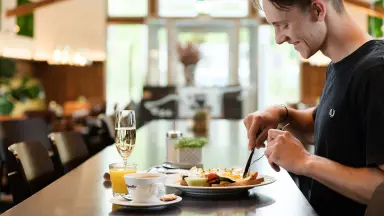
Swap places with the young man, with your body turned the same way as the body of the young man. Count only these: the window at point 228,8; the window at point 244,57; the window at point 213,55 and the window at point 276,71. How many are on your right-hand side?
4

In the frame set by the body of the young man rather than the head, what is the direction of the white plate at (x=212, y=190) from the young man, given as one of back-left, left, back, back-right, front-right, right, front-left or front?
front

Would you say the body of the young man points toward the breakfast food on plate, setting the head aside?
yes

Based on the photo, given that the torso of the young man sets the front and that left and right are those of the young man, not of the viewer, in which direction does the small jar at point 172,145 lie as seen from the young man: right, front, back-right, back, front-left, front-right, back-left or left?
front-right

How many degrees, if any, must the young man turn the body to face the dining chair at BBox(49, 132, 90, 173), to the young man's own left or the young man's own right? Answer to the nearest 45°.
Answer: approximately 45° to the young man's own right

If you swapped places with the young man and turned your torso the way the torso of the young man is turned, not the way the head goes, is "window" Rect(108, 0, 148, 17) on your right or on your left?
on your right

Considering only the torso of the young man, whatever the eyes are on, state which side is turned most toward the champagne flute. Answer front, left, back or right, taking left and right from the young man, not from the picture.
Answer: front

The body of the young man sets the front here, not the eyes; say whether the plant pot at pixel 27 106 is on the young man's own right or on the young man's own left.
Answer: on the young man's own right

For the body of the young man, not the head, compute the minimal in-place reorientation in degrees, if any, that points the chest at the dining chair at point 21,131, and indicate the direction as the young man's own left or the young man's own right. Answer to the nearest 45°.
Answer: approximately 45° to the young man's own right

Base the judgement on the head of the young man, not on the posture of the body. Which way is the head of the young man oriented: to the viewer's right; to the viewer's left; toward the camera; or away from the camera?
to the viewer's left

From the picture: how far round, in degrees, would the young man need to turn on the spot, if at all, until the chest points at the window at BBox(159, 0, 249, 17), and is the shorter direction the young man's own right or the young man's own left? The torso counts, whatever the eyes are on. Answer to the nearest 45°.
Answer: approximately 90° to the young man's own right

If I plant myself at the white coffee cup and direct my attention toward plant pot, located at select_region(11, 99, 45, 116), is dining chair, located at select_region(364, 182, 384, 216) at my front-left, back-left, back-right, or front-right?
back-right

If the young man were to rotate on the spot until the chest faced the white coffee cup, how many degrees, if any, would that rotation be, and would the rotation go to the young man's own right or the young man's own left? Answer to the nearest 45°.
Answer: approximately 45° to the young man's own left

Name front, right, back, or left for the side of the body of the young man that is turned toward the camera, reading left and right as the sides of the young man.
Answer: left
